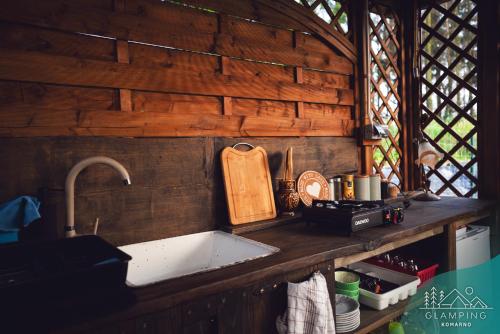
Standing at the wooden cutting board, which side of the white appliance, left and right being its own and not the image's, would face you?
right

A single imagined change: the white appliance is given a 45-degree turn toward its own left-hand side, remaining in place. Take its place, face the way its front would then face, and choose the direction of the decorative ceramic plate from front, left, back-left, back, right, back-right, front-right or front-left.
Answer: back-right

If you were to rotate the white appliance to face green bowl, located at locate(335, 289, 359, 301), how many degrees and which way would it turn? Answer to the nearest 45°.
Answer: approximately 90° to its right

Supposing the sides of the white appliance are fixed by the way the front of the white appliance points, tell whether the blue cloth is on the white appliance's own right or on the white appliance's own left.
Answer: on the white appliance's own right

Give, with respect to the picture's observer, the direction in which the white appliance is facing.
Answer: facing the viewer and to the right of the viewer

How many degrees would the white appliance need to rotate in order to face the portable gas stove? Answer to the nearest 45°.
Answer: approximately 90° to its right

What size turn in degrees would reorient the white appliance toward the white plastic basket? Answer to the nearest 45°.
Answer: approximately 90° to its right

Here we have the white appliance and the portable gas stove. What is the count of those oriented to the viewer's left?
0

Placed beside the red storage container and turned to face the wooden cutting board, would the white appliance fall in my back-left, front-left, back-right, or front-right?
back-right

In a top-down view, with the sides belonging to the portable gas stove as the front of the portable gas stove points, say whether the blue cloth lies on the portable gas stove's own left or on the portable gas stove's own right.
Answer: on the portable gas stove's own right
